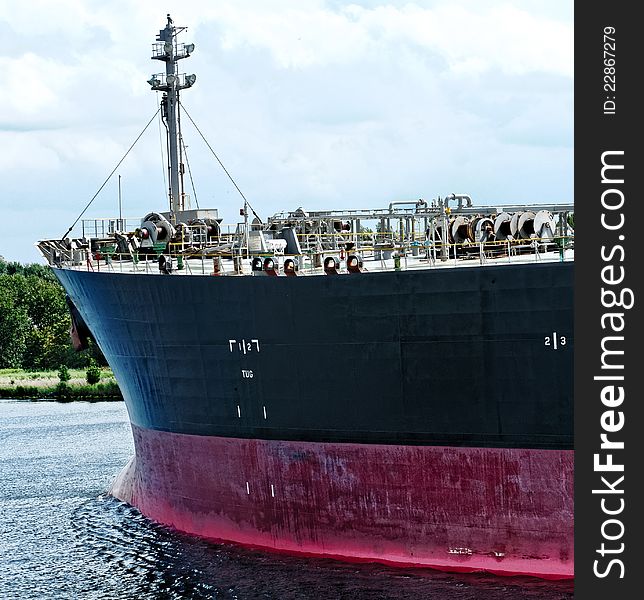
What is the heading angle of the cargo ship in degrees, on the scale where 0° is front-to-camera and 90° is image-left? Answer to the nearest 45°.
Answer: approximately 90°
